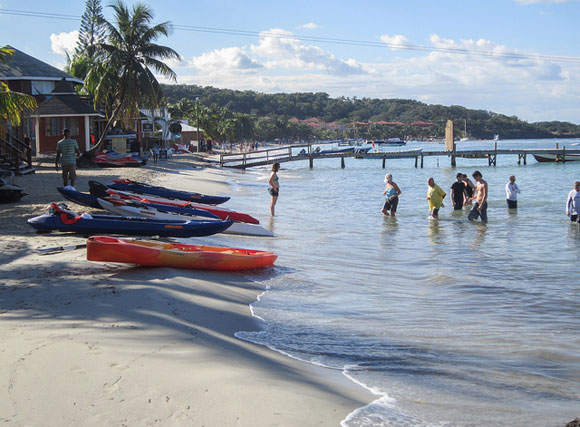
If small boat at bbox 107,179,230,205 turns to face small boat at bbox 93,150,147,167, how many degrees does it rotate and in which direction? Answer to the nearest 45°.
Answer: approximately 90° to its left

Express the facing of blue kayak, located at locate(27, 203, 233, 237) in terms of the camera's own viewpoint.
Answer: facing to the right of the viewer

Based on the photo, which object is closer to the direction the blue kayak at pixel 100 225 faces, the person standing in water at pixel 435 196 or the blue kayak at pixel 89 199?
the person standing in water

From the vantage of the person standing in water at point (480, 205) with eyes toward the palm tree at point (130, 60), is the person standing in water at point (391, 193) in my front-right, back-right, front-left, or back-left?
front-left

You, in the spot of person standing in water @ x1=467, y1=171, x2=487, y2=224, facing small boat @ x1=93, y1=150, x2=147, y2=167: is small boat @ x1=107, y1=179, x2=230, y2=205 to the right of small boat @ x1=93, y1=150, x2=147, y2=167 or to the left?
left

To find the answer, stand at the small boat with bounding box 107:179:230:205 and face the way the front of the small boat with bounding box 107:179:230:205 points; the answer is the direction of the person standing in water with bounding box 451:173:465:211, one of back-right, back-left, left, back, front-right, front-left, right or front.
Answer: front

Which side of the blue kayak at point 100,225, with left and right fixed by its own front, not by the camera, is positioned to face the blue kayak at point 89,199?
left

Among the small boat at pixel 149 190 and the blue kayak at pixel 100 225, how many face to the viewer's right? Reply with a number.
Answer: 2

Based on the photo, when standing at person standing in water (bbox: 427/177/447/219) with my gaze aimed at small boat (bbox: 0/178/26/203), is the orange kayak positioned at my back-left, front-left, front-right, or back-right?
front-left

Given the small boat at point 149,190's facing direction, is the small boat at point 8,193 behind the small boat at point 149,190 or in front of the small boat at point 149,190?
behind

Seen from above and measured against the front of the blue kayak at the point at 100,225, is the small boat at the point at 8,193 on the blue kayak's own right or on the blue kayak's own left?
on the blue kayak's own left

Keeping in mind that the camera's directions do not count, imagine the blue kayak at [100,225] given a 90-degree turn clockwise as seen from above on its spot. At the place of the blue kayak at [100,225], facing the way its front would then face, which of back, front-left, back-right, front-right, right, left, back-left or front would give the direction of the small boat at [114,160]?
back

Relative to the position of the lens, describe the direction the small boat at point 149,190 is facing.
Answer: facing to the right of the viewer

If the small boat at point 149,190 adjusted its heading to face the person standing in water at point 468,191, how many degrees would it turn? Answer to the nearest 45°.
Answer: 0° — it already faces them

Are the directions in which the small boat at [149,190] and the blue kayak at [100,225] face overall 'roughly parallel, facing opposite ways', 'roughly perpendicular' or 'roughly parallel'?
roughly parallel

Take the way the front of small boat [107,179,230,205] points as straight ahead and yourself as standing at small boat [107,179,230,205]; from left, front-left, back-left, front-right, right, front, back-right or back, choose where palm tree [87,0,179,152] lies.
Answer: left
